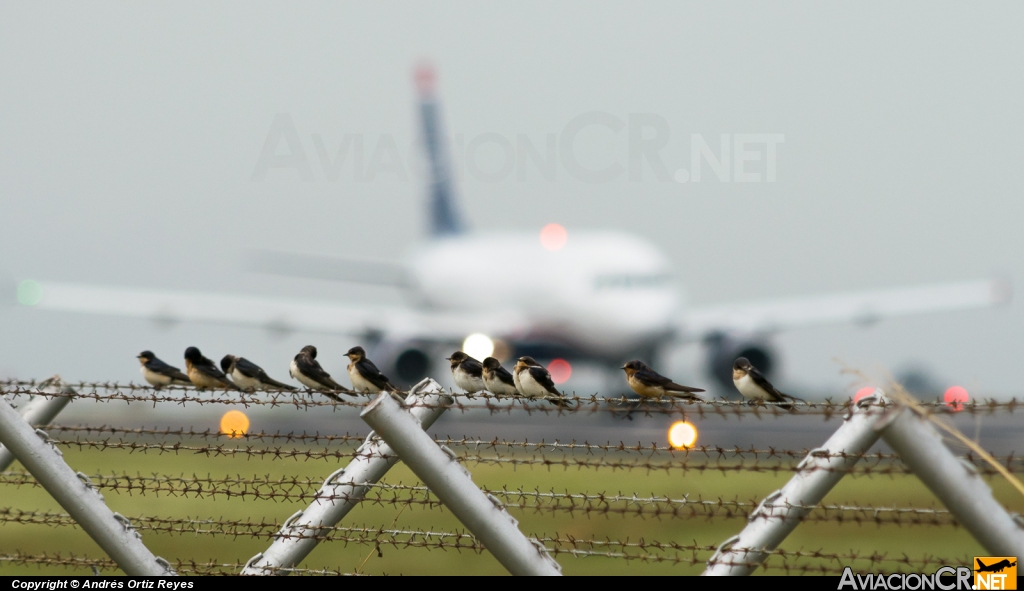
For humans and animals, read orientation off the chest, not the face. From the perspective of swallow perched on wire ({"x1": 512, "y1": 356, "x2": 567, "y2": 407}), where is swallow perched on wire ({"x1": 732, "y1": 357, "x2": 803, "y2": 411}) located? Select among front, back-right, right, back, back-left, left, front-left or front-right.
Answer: back-left

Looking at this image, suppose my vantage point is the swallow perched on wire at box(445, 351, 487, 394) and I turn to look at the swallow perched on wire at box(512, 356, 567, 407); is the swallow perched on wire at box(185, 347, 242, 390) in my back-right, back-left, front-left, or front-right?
back-right

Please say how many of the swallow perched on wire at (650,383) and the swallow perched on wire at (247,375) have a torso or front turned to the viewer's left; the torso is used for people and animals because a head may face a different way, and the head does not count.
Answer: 2

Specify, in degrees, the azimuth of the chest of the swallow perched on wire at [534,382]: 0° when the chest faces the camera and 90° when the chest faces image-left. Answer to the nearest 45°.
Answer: approximately 45°

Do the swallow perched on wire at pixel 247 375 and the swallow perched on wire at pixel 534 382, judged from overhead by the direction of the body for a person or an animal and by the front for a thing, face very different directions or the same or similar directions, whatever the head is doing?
same or similar directions

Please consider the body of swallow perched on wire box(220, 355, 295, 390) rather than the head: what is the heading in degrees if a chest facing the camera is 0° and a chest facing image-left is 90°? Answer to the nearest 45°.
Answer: approximately 90°

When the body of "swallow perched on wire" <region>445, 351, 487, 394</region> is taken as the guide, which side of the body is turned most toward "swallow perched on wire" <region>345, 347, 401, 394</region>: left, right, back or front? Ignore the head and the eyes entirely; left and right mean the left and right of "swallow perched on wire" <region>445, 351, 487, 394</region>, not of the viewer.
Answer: front
